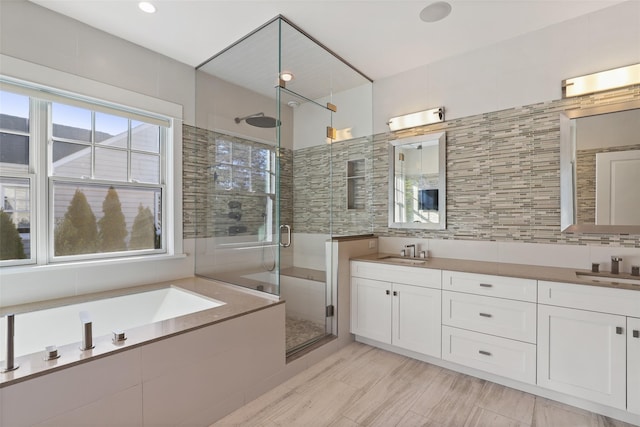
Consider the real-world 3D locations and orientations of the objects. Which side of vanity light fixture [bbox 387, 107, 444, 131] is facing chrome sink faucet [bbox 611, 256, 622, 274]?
left

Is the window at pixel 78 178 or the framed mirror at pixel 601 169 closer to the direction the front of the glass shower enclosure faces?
the framed mirror

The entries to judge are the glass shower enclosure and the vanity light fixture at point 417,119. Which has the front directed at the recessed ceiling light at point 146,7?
the vanity light fixture

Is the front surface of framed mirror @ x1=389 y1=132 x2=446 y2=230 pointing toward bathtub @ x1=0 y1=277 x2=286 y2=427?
yes

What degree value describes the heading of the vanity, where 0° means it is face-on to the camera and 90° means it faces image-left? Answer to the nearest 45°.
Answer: approximately 45°

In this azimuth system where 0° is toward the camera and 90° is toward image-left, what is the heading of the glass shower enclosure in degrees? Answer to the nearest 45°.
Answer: approximately 315°

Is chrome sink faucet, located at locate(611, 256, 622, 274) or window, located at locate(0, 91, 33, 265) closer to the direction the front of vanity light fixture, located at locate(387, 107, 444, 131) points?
the window

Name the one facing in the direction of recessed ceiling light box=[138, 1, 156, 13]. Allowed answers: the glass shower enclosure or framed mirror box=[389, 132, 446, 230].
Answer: the framed mirror

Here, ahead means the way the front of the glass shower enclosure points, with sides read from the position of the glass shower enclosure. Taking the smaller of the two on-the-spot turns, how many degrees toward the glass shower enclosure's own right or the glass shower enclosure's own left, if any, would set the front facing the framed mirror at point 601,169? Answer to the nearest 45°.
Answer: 0° — it already faces it
